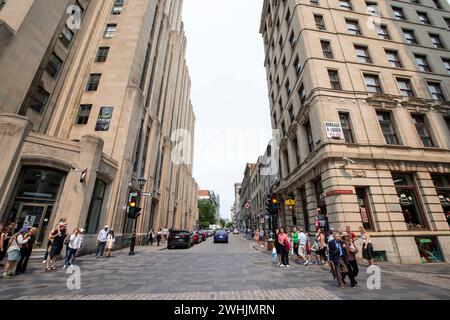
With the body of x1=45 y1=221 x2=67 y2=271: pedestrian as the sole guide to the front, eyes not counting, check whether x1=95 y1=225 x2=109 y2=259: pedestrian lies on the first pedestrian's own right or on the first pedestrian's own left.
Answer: on the first pedestrian's own left

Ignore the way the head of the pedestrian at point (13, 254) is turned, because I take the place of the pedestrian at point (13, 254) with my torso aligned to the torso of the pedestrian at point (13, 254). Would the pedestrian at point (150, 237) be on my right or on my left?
on my left

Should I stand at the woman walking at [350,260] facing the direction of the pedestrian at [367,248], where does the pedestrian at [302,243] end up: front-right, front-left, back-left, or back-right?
front-left

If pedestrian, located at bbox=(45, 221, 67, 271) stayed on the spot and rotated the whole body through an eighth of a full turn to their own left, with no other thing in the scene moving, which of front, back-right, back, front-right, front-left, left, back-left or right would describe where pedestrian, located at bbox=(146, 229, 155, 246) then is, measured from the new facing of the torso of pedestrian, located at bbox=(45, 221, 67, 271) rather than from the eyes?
front-left

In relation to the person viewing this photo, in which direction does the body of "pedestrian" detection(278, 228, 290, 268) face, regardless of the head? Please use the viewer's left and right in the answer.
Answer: facing the viewer

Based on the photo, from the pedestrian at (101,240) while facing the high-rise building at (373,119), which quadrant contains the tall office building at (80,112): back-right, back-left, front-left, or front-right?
back-left
